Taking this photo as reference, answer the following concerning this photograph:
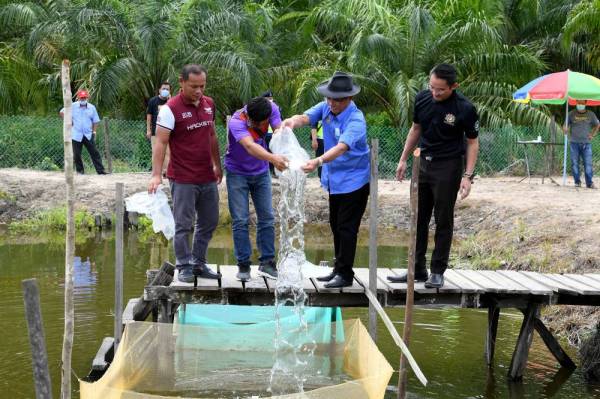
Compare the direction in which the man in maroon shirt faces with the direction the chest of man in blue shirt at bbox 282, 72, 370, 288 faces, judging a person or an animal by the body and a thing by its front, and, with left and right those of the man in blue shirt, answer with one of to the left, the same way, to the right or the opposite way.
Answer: to the left

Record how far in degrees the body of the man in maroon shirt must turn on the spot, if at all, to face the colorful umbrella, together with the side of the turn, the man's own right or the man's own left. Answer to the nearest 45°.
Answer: approximately 90° to the man's own left

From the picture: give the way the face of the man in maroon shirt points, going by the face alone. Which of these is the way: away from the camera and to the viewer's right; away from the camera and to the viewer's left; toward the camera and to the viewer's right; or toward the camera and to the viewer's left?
toward the camera and to the viewer's right

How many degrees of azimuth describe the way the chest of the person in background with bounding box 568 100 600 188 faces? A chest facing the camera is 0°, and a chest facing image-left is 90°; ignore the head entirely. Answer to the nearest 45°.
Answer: approximately 0°

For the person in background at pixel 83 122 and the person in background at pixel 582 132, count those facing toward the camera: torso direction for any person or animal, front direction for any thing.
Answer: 2

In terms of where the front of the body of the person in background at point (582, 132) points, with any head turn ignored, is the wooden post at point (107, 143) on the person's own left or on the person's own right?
on the person's own right

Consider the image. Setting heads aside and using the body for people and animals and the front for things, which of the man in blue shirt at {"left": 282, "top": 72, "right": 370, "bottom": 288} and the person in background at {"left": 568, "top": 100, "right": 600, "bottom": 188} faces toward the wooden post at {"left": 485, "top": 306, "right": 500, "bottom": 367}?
the person in background
